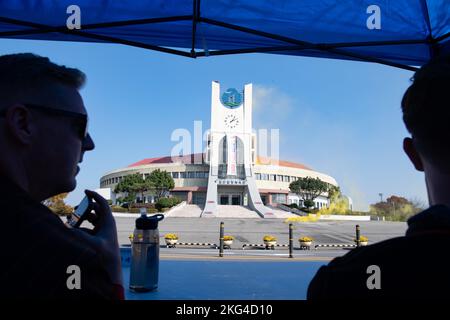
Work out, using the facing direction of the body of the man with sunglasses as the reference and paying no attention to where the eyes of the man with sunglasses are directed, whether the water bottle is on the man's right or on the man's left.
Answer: on the man's left

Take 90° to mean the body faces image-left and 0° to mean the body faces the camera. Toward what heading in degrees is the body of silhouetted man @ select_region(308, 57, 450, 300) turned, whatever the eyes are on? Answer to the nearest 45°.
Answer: approximately 180°

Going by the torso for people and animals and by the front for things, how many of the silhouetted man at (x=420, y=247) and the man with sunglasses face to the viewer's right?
1

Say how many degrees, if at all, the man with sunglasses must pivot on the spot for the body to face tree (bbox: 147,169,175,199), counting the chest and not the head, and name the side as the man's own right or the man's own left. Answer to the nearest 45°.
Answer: approximately 90° to the man's own left

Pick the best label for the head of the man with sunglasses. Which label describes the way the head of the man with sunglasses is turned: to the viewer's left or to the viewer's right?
to the viewer's right

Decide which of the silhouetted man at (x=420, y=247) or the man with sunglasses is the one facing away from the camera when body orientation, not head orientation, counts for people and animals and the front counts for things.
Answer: the silhouetted man

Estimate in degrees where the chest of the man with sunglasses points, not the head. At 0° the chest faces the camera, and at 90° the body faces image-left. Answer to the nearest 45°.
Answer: approximately 270°
